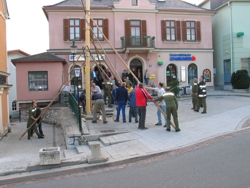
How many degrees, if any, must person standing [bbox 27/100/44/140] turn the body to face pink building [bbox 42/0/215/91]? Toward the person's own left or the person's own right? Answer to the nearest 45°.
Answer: approximately 45° to the person's own left

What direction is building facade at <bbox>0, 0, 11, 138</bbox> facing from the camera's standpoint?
to the viewer's right

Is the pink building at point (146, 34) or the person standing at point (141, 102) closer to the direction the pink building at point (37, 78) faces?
the person standing

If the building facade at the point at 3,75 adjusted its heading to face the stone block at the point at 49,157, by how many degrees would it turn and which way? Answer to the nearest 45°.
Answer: approximately 90° to its right

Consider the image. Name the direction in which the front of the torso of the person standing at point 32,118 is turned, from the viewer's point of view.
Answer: to the viewer's right

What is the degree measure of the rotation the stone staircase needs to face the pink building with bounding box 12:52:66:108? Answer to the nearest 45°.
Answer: approximately 180°
